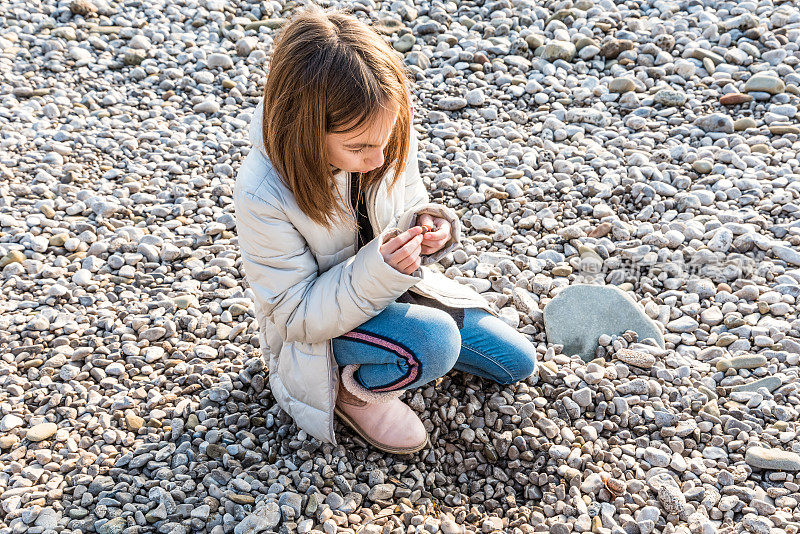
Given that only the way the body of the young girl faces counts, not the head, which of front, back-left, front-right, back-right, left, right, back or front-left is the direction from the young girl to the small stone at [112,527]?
right

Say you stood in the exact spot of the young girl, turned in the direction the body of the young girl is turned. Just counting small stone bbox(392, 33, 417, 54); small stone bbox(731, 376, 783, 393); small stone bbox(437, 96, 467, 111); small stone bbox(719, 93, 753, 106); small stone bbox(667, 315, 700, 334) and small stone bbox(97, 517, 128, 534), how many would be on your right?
1

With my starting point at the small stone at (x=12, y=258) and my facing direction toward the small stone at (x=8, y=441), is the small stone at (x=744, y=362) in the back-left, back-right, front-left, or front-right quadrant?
front-left

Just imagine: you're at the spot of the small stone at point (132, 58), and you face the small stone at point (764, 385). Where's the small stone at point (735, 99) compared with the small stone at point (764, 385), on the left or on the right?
left

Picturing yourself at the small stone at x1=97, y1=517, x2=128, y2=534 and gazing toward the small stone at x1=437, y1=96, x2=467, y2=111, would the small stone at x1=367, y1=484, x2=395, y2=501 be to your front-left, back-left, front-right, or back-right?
front-right

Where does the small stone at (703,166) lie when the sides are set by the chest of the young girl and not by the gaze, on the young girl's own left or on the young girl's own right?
on the young girl's own left

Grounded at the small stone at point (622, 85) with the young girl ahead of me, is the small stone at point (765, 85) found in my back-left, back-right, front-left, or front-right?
back-left

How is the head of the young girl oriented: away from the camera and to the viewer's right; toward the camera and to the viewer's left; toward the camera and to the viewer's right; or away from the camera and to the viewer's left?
toward the camera and to the viewer's right

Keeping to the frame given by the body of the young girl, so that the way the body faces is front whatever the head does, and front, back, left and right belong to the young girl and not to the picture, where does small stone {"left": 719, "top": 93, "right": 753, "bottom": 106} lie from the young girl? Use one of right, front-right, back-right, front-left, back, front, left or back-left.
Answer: left

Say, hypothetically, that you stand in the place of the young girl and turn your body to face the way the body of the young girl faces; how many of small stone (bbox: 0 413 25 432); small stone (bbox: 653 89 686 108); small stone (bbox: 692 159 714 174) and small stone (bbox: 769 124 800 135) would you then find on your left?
3

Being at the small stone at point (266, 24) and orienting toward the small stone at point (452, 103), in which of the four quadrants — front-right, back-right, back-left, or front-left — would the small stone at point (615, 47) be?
front-left

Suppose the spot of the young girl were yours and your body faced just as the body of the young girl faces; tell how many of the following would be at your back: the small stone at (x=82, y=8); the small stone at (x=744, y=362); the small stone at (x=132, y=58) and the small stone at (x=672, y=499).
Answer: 2

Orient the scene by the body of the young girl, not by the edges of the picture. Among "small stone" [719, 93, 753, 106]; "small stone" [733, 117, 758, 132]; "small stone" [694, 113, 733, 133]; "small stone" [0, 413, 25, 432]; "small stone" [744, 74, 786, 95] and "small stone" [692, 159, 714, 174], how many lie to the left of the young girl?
5

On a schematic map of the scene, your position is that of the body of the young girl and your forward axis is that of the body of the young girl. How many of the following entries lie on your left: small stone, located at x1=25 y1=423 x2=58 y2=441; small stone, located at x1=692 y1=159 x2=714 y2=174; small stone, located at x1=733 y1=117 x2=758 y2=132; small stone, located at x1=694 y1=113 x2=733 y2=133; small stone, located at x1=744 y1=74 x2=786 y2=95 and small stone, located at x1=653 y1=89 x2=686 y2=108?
5

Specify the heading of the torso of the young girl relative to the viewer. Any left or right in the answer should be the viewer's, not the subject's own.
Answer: facing the viewer and to the right of the viewer

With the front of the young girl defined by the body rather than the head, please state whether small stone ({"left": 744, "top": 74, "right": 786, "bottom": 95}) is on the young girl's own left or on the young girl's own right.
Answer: on the young girl's own left
